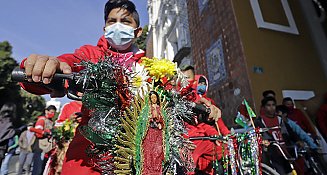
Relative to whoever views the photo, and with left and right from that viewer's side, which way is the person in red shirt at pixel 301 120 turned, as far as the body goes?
facing the viewer and to the left of the viewer

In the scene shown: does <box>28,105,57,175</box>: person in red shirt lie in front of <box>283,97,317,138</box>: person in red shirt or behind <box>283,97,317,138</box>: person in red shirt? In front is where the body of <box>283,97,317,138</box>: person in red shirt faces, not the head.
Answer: in front

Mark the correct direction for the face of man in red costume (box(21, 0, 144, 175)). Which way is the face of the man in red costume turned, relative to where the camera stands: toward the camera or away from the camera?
toward the camera

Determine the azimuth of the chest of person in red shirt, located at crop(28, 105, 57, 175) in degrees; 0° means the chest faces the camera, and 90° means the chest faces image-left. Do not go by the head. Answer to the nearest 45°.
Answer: approximately 315°

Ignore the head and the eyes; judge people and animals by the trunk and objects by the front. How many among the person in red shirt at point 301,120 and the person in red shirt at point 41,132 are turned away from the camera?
0

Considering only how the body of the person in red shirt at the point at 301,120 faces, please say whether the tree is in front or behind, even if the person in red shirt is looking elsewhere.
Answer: in front
